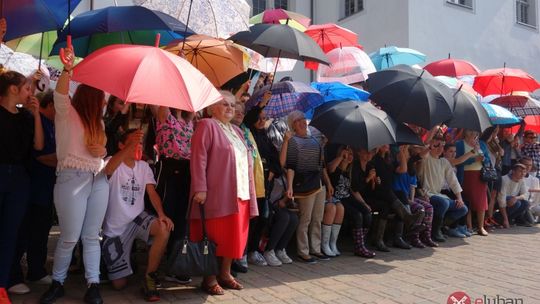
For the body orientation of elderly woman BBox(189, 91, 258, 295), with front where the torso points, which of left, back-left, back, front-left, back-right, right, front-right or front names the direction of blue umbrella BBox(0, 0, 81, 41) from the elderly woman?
back-right

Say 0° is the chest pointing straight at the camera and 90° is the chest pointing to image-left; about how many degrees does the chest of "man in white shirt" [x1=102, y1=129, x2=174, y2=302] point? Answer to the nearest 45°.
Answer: approximately 315°

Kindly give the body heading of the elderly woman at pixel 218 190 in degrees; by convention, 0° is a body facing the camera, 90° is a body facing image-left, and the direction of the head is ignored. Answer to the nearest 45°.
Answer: approximately 315°

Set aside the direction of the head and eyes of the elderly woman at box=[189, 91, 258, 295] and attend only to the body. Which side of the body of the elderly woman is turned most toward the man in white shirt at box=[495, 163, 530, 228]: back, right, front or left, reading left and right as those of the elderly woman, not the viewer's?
left

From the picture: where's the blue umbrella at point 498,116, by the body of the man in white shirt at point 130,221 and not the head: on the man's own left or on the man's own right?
on the man's own left

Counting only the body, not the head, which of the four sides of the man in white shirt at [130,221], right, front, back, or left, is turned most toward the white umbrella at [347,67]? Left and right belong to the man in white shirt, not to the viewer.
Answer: left
